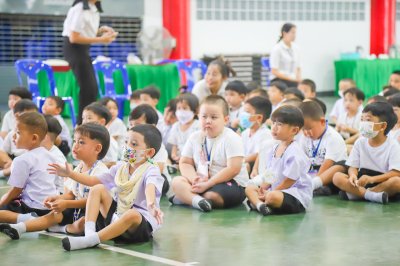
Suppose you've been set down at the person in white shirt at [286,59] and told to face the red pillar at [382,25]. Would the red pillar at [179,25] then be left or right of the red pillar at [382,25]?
left

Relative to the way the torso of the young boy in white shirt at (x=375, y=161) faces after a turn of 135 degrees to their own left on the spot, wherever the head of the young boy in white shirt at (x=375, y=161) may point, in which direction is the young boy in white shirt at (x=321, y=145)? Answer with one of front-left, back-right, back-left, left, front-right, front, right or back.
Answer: back-left

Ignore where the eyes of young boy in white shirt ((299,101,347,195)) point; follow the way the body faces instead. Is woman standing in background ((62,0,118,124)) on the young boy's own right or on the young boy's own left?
on the young boy's own right

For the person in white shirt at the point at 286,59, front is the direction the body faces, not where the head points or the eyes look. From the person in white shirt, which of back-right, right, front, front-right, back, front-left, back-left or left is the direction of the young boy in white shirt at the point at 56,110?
right

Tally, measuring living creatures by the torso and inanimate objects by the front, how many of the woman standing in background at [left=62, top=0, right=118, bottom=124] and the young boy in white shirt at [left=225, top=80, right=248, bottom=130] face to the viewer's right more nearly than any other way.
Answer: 1

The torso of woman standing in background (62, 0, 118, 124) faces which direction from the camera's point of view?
to the viewer's right

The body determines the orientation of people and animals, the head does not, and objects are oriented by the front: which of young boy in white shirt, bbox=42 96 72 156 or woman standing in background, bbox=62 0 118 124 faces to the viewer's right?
the woman standing in background

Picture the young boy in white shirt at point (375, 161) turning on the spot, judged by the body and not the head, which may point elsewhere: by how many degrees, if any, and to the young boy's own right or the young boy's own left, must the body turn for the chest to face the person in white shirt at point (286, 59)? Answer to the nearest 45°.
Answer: approximately 135° to the young boy's own right

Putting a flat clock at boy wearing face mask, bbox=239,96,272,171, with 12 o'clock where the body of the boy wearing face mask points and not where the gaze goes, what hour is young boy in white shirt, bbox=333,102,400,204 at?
The young boy in white shirt is roughly at 9 o'clock from the boy wearing face mask.
